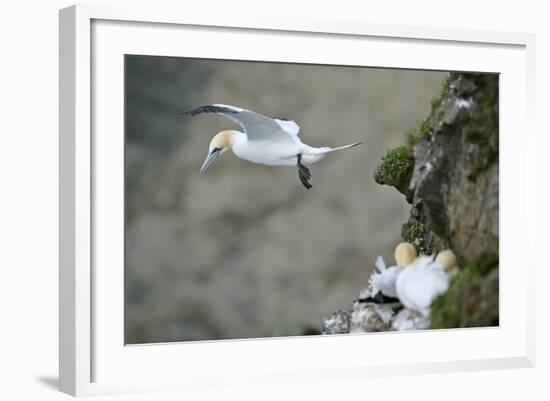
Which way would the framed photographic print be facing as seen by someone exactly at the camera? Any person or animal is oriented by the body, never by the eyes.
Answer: facing the viewer and to the right of the viewer
